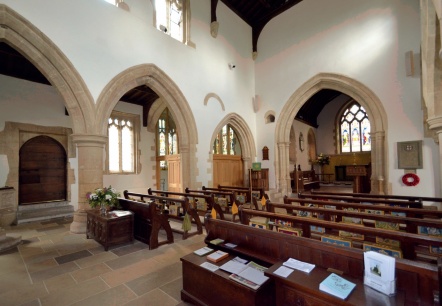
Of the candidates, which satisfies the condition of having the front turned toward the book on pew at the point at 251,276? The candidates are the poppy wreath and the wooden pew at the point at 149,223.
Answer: the poppy wreath

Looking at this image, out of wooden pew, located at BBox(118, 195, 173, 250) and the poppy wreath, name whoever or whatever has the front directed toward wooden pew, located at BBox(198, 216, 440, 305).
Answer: the poppy wreath

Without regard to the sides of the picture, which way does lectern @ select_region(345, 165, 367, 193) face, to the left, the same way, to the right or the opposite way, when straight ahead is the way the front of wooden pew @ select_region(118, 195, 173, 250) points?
the opposite way

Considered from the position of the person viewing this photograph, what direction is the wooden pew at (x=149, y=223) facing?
facing away from the viewer and to the right of the viewer

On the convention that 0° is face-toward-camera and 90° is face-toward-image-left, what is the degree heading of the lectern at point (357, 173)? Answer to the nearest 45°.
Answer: approximately 0°

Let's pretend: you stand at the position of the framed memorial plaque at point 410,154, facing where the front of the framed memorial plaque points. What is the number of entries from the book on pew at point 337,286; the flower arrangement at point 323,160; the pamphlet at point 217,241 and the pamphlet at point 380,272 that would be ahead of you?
3

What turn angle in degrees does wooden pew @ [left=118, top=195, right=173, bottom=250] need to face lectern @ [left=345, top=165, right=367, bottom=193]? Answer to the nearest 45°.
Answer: approximately 45° to its right
